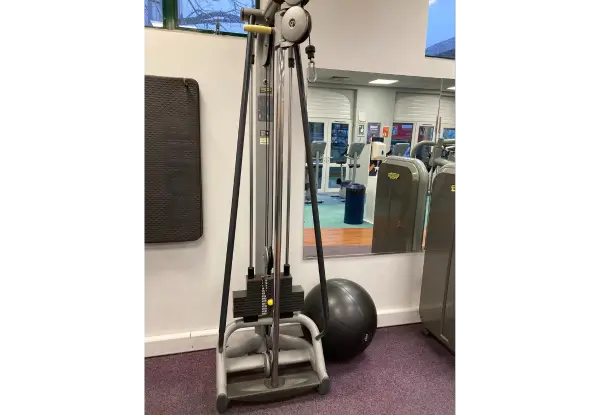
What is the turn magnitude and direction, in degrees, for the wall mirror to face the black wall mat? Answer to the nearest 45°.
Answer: approximately 45° to its right

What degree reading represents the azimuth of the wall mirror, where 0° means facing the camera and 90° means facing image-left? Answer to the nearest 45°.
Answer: approximately 0°

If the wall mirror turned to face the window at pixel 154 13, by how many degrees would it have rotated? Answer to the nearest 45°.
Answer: approximately 45° to its right

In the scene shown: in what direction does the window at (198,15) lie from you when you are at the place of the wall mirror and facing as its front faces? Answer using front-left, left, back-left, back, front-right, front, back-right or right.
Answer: front-right
